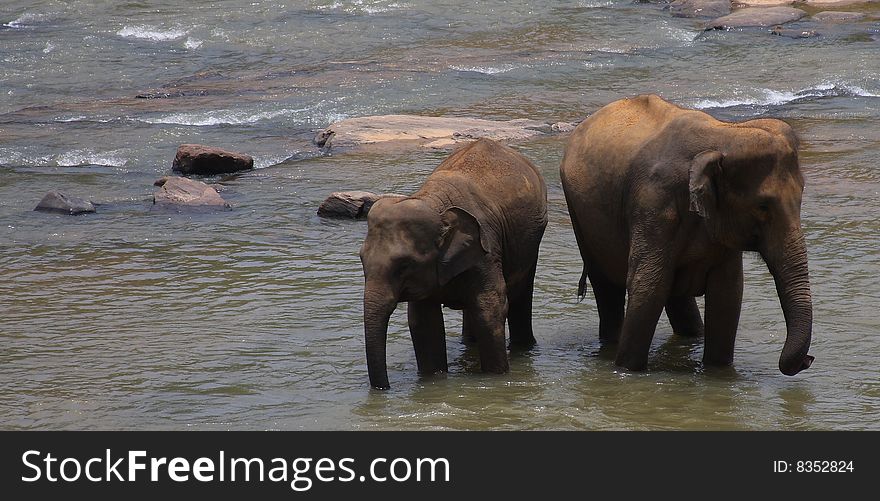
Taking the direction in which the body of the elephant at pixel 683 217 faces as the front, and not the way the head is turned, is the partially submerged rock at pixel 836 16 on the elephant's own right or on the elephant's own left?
on the elephant's own left

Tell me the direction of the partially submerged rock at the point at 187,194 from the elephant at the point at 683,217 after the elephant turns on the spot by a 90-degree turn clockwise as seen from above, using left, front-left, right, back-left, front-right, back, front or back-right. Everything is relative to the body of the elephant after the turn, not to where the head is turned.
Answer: right

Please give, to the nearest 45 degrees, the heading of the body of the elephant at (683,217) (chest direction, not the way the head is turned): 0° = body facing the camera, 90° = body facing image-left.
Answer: approximately 315°

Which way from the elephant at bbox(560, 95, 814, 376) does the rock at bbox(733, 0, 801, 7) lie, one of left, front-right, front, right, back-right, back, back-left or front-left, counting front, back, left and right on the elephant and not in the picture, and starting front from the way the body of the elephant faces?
back-left

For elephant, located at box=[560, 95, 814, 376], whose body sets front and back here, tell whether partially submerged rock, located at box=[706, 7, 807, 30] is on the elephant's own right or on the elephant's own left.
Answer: on the elephant's own left

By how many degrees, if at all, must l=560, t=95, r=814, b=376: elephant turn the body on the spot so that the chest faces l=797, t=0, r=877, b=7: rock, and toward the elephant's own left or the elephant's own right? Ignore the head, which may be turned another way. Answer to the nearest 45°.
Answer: approximately 135° to the elephant's own left

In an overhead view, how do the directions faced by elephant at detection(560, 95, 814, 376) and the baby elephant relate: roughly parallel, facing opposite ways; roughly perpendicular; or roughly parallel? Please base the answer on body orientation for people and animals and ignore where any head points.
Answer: roughly perpendicular

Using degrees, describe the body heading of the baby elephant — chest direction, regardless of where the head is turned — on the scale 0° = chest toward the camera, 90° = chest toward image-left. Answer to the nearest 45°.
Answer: approximately 45°

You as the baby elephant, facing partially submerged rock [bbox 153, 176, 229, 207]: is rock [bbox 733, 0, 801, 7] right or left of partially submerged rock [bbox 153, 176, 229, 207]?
right

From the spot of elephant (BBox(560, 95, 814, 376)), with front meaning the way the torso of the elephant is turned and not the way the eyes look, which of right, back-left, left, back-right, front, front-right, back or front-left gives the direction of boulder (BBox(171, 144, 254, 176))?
back

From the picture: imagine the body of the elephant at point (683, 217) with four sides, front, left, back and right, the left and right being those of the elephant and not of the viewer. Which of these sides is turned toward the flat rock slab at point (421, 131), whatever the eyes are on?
back

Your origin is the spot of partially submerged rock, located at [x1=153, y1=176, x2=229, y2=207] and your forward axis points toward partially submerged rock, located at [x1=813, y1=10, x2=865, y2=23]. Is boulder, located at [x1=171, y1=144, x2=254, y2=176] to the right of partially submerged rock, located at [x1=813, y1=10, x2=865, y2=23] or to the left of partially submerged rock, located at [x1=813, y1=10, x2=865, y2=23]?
left
